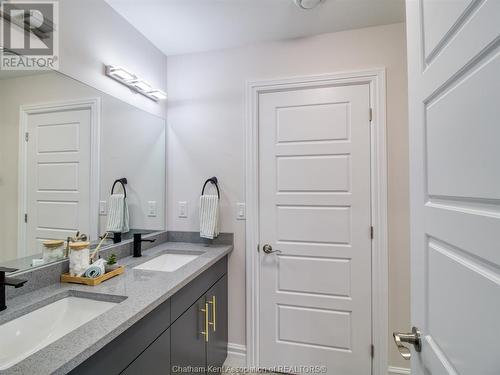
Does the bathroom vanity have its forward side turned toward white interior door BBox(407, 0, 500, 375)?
yes

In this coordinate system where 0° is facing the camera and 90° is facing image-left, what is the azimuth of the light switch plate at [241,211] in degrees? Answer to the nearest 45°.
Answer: approximately 0°

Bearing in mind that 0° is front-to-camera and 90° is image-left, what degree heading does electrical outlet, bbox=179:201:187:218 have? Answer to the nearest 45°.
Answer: approximately 45°

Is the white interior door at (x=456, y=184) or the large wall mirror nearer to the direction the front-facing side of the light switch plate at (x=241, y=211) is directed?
the white interior door

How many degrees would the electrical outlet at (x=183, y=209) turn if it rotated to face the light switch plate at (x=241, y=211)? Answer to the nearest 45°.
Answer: approximately 90° to its left

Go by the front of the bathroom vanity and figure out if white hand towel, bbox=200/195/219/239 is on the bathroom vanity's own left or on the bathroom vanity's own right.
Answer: on the bathroom vanity's own left

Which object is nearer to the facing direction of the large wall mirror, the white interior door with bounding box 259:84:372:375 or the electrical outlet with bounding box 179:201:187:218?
the white interior door

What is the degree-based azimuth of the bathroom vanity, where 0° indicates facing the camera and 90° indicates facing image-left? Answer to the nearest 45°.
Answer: approximately 315°

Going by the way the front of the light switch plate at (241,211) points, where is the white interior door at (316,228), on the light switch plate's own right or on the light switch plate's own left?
on the light switch plate's own left
